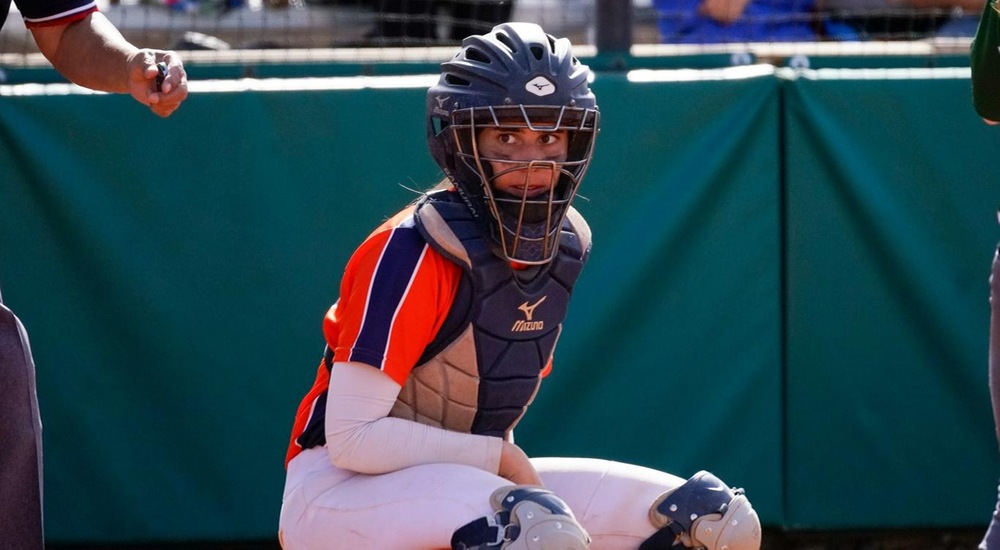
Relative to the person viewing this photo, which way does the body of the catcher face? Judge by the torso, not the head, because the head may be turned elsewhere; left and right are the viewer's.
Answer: facing the viewer and to the right of the viewer

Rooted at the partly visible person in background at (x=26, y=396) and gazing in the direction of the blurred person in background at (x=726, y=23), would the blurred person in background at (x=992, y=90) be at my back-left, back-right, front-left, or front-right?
front-right

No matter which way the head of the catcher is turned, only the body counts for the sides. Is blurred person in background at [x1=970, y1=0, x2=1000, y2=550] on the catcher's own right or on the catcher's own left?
on the catcher's own left

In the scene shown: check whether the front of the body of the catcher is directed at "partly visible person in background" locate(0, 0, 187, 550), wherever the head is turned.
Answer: no

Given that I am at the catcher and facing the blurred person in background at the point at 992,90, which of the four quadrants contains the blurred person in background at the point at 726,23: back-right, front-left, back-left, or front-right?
front-left

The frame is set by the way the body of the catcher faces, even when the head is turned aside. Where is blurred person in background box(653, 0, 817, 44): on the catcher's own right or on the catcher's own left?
on the catcher's own left
